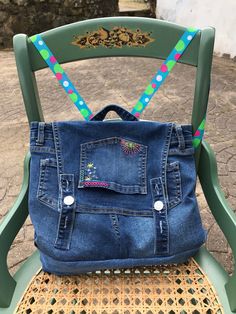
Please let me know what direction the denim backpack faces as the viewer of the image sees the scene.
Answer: facing the viewer

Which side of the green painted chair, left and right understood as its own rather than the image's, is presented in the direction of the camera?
front
